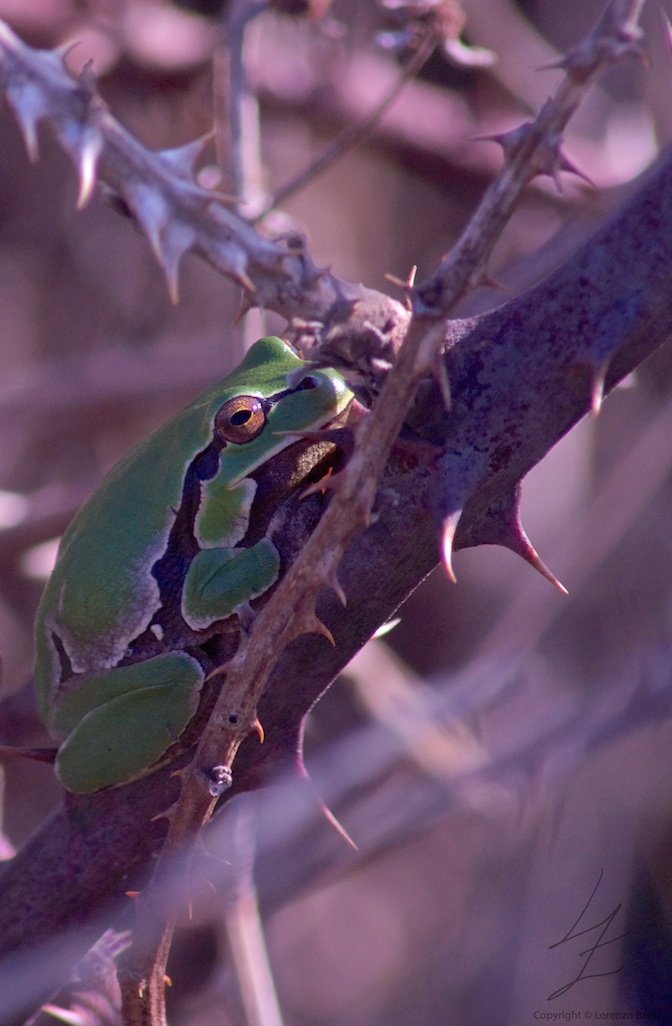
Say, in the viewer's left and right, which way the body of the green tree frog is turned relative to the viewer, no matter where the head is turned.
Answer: facing to the right of the viewer
